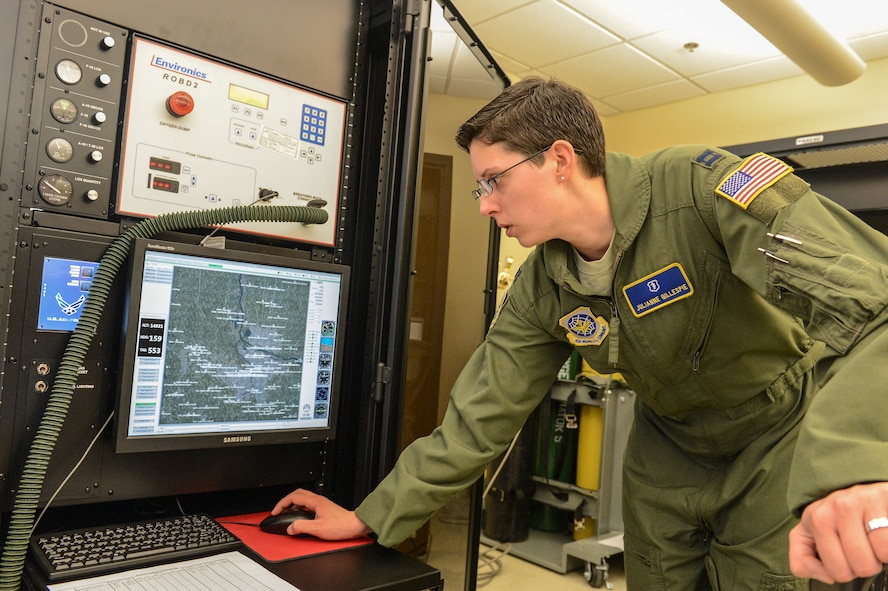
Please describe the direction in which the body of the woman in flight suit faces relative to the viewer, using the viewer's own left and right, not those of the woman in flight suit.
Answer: facing the viewer and to the left of the viewer

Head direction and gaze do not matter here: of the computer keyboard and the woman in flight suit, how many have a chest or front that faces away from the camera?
0

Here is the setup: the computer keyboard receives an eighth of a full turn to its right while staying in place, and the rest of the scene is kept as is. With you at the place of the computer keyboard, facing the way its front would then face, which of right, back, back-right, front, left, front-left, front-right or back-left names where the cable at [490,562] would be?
back-left

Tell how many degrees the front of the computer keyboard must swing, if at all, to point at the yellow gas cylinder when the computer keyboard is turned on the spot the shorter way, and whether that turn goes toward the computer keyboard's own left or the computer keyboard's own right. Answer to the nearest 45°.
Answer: approximately 90° to the computer keyboard's own left

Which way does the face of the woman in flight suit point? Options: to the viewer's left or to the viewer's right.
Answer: to the viewer's left

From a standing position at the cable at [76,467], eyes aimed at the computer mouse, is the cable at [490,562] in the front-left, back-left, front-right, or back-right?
front-left

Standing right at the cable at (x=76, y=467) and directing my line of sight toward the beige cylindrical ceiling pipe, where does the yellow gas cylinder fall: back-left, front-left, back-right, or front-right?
front-left

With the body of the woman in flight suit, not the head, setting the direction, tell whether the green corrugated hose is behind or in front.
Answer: in front

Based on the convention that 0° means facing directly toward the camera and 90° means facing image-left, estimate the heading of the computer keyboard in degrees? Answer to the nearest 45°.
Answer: approximately 315°

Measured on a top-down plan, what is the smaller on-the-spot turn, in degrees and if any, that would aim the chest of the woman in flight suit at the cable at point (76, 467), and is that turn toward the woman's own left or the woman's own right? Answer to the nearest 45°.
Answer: approximately 45° to the woman's own right
